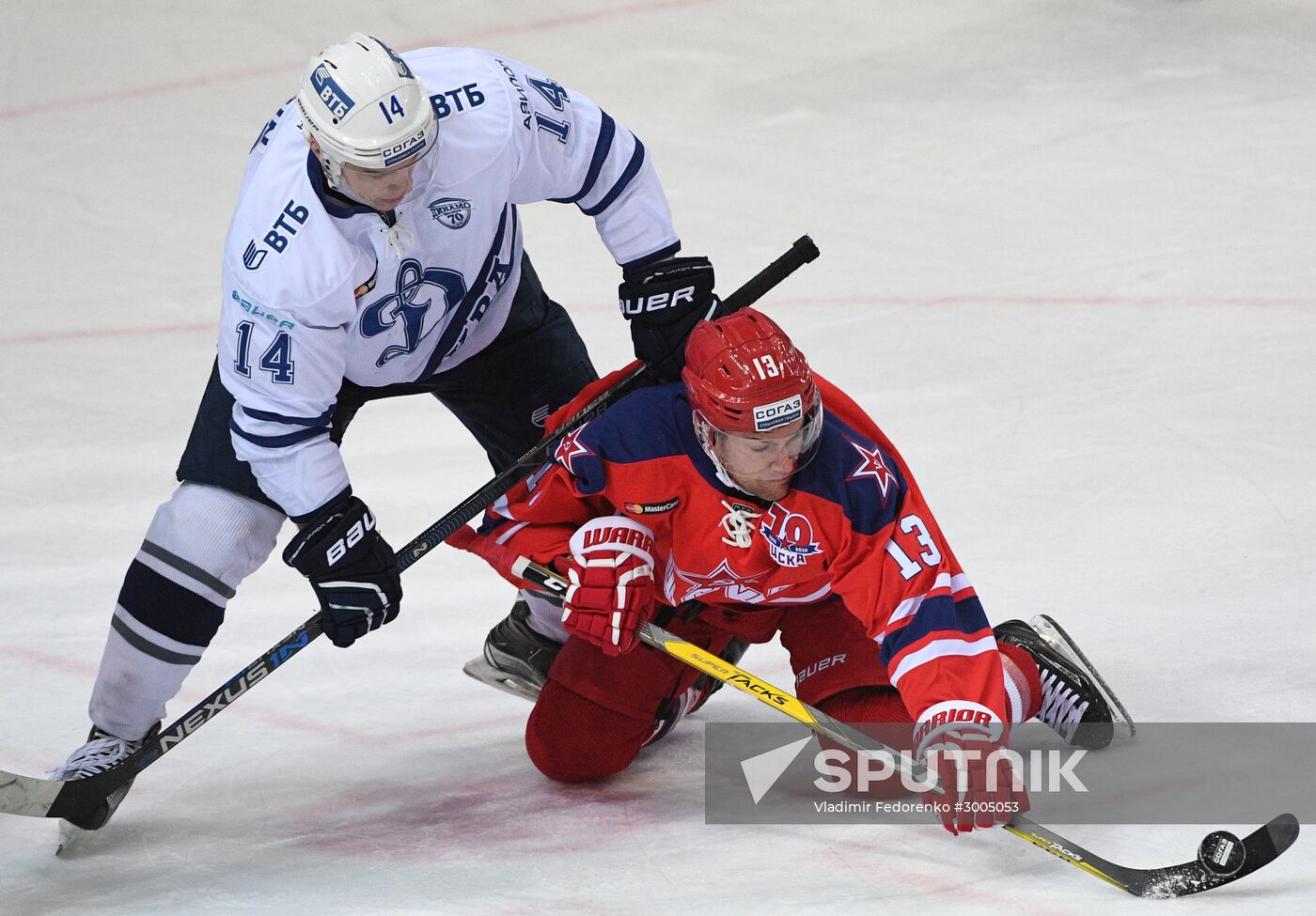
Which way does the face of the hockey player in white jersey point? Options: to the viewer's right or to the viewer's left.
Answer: to the viewer's right

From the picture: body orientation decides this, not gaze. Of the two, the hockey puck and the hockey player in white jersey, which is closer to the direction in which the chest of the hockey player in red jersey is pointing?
the hockey puck

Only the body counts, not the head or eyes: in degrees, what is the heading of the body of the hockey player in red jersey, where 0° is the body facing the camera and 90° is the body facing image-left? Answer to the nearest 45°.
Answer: approximately 0°

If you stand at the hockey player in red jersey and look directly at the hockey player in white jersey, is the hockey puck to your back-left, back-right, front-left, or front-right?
back-left

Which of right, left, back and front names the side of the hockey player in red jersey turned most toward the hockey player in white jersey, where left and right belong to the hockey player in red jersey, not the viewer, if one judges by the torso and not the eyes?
right

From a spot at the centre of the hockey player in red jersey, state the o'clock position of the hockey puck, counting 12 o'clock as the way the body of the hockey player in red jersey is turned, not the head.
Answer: The hockey puck is roughly at 10 o'clock from the hockey player in red jersey.
